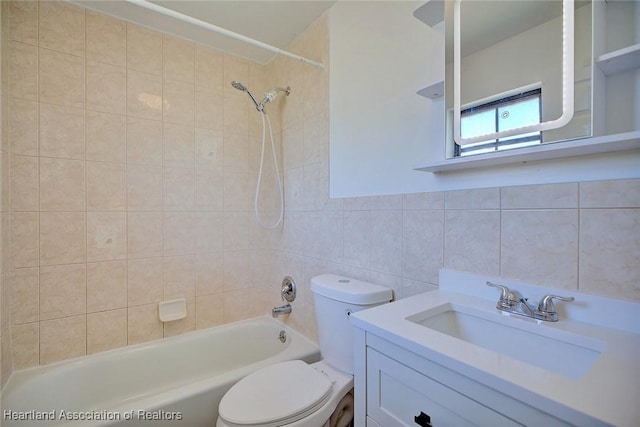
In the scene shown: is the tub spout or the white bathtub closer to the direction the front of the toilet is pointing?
the white bathtub

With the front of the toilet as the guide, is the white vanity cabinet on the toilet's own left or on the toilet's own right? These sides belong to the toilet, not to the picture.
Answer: on the toilet's own left

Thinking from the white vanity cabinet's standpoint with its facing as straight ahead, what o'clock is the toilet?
The toilet is roughly at 3 o'clock from the white vanity cabinet.

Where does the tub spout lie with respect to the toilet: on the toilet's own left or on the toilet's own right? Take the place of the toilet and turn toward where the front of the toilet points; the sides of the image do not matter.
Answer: on the toilet's own right

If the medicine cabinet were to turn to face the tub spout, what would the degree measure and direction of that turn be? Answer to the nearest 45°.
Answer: approximately 45° to its right

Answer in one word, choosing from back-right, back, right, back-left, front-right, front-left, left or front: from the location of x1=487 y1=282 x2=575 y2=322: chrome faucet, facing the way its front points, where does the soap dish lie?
front-right

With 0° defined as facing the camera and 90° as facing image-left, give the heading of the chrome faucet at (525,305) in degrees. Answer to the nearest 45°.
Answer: approximately 45°

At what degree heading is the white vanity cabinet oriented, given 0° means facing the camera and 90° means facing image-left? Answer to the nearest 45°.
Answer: approximately 45°
